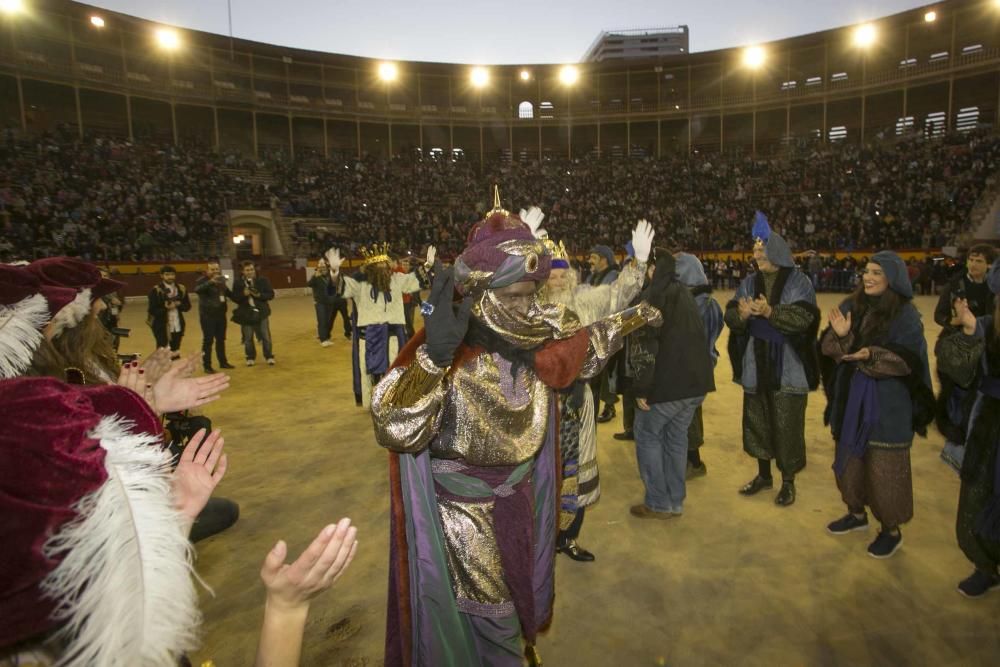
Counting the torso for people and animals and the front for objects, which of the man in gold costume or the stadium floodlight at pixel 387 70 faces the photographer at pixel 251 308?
the stadium floodlight

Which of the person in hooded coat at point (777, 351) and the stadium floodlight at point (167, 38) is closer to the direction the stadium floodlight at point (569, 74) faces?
the person in hooded coat

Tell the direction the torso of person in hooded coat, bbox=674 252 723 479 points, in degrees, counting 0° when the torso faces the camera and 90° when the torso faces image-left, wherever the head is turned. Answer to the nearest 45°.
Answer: approximately 90°

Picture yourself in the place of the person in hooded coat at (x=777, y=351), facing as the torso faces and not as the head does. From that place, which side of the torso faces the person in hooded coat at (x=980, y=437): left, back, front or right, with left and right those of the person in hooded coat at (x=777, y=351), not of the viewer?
left

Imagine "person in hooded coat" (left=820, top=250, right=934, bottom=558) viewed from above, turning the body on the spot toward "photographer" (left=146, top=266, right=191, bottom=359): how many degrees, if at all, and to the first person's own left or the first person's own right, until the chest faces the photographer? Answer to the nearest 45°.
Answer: approximately 45° to the first person's own right

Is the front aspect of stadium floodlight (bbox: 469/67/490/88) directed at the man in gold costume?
yes

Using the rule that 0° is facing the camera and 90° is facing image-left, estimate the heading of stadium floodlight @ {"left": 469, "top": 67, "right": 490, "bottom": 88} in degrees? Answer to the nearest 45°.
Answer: approximately 0°
